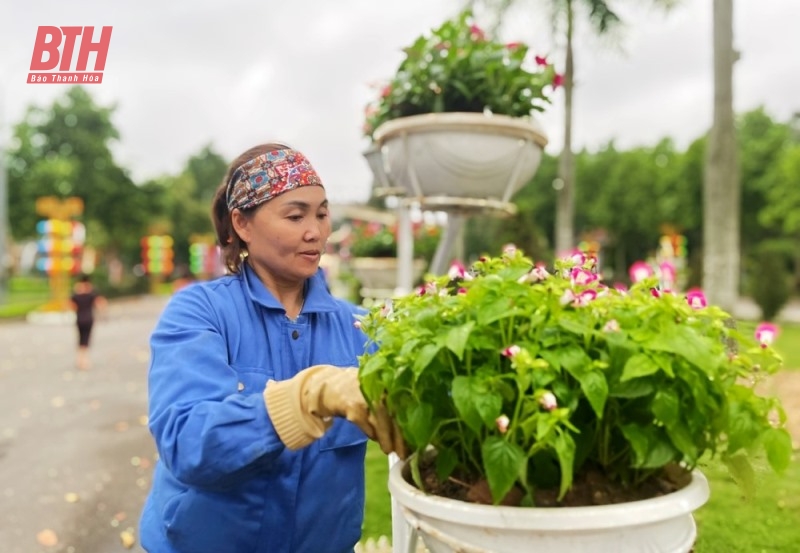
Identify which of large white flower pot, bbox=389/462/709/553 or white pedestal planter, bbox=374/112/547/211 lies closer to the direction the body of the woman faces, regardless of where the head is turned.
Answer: the large white flower pot

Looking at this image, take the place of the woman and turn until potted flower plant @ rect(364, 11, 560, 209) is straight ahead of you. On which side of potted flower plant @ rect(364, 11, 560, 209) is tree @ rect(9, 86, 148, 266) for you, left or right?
left

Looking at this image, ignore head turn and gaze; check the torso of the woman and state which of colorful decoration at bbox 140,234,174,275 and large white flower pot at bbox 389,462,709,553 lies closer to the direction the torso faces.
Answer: the large white flower pot

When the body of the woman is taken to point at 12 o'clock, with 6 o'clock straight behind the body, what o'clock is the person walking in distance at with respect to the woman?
The person walking in distance is roughly at 7 o'clock from the woman.

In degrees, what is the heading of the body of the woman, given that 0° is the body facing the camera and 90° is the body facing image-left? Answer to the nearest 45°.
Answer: approximately 315°

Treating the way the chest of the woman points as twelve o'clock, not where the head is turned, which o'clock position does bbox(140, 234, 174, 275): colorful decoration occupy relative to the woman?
The colorful decoration is roughly at 7 o'clock from the woman.

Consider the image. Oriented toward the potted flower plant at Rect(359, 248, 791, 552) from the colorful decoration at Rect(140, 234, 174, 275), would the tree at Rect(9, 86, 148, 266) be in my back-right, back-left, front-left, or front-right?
back-right

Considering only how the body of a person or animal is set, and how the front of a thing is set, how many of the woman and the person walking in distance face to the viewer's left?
0
